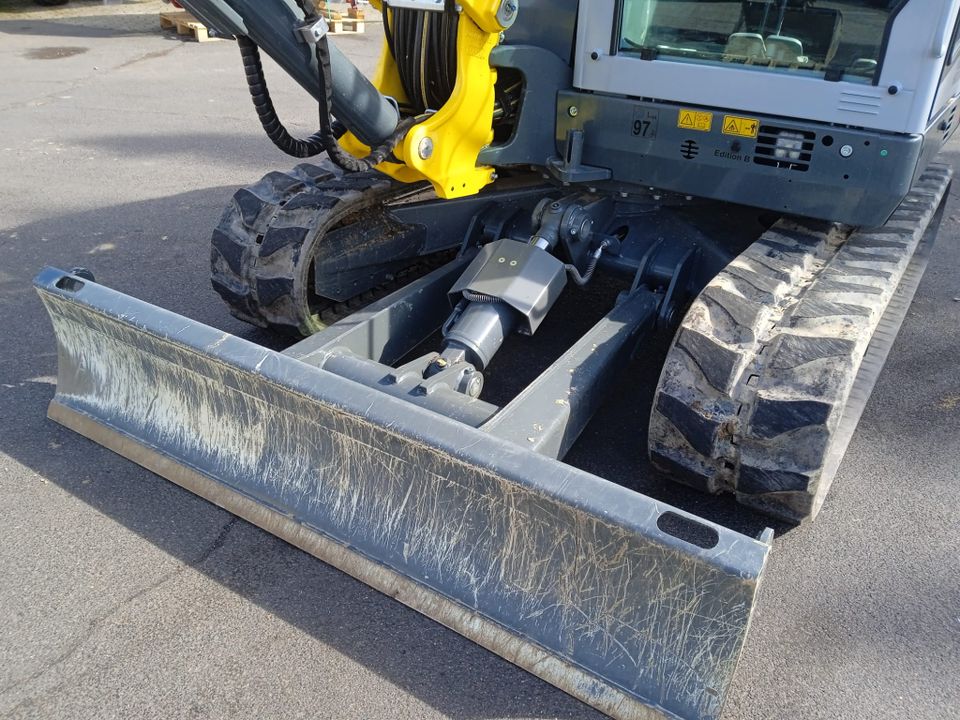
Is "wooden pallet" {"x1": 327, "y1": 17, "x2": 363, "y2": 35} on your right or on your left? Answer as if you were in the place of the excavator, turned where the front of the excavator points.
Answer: on your right

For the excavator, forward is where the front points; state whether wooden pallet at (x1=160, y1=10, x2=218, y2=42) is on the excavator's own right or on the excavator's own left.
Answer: on the excavator's own right

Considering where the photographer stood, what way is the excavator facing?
facing the viewer and to the left of the viewer
